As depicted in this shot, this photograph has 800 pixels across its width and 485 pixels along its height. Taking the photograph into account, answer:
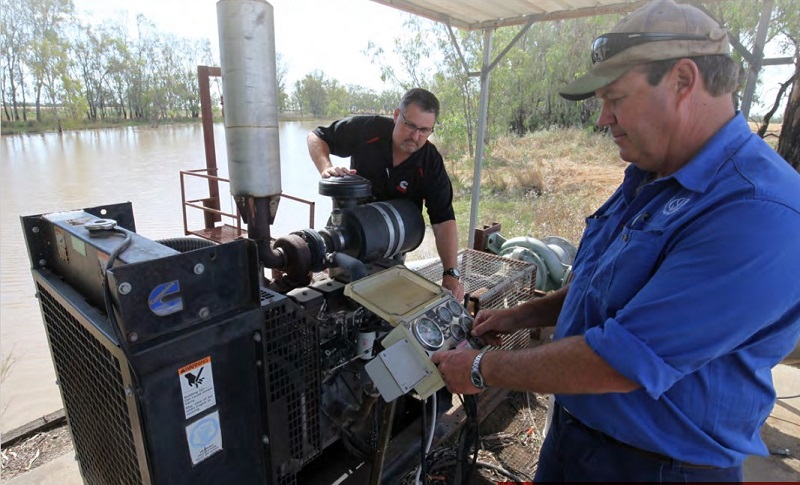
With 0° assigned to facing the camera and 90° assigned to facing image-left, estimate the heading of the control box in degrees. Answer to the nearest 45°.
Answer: approximately 315°

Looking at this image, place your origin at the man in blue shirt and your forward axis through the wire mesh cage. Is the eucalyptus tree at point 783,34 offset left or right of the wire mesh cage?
right

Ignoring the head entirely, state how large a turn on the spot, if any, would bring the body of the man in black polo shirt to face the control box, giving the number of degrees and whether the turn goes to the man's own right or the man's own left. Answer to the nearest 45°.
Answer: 0° — they already face it

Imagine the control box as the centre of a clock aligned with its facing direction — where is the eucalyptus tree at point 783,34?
The eucalyptus tree is roughly at 9 o'clock from the control box.

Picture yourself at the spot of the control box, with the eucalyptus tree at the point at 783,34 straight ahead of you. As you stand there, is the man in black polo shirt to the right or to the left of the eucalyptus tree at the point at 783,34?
left

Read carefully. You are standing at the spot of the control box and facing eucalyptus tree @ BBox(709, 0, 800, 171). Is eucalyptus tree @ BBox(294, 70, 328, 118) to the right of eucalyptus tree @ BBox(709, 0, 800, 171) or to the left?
left

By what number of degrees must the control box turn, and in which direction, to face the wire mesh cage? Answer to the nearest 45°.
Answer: approximately 135° to its left
